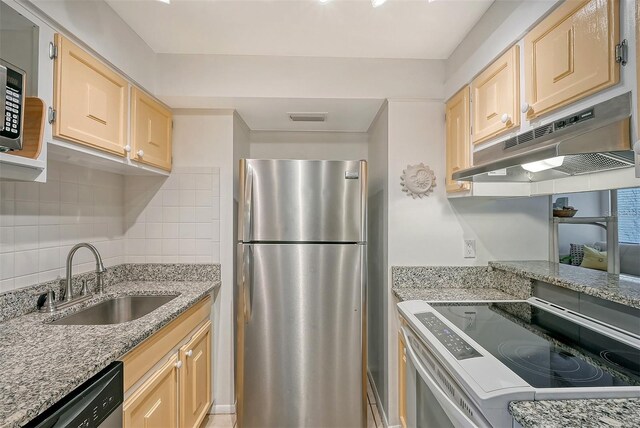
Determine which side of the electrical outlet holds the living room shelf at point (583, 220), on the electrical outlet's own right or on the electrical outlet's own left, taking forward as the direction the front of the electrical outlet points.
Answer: on the electrical outlet's own left

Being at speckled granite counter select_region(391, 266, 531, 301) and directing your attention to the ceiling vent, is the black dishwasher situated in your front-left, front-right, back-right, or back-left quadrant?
front-left

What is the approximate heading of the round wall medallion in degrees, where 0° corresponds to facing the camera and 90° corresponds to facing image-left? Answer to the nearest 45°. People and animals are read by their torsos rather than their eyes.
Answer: approximately 0°

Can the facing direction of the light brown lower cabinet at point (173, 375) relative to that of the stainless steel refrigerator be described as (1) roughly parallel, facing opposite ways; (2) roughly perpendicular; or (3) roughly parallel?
roughly perpendicular

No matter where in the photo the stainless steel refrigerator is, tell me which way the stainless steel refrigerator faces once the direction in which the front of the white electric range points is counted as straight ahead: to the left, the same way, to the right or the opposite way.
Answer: to the left

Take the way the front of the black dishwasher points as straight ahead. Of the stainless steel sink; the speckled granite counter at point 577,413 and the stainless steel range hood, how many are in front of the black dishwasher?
2

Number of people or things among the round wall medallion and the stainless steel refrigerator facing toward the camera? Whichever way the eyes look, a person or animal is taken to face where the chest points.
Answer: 2

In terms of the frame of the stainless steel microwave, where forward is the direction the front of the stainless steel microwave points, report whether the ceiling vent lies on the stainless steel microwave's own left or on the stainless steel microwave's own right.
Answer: on the stainless steel microwave's own left

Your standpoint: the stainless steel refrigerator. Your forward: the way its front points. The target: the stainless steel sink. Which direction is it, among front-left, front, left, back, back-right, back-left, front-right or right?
right

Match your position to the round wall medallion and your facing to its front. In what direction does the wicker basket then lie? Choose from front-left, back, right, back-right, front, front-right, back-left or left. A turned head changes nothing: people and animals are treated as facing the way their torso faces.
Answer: left

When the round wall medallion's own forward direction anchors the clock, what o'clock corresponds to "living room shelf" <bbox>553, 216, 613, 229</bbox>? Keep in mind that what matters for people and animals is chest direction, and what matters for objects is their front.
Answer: The living room shelf is roughly at 9 o'clock from the round wall medallion.

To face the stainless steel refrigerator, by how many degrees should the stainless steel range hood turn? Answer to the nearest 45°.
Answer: approximately 45° to its right

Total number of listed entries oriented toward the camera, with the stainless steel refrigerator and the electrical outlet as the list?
2

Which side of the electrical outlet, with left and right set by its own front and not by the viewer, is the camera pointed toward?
front

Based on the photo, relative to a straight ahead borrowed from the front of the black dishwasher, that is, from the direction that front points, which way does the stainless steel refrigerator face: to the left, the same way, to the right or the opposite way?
to the right

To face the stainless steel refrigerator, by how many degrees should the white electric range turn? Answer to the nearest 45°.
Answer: approximately 45° to its right

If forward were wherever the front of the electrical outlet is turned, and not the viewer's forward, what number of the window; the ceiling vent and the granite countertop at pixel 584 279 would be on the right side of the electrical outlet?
1

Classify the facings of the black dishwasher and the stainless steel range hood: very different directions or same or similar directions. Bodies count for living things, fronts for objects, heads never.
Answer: very different directions
